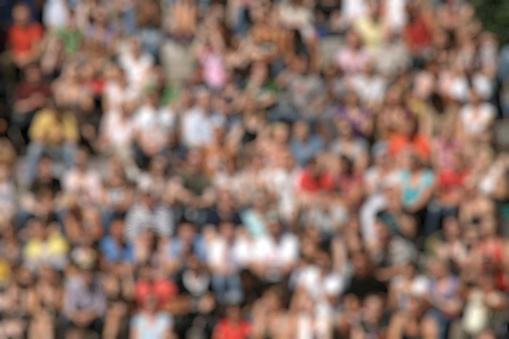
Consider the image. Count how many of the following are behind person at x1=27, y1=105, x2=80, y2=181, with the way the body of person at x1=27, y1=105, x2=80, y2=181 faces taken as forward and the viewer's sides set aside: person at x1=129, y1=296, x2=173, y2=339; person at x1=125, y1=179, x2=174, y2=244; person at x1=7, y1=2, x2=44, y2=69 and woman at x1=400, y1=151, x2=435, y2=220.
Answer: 1

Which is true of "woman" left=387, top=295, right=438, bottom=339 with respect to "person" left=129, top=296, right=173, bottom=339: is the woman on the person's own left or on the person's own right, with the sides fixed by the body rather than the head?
on the person's own left

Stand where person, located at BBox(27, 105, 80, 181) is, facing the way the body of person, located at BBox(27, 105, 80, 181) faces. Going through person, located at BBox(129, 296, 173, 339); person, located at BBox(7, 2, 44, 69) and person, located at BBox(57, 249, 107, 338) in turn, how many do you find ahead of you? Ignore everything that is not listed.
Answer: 2

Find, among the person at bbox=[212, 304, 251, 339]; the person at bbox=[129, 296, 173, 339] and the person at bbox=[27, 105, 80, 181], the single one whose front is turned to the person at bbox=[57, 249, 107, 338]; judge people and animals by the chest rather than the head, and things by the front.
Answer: the person at bbox=[27, 105, 80, 181]

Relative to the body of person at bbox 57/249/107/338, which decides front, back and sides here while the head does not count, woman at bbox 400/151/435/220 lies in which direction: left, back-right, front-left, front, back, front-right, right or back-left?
left

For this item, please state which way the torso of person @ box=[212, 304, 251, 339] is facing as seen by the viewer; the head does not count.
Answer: toward the camera

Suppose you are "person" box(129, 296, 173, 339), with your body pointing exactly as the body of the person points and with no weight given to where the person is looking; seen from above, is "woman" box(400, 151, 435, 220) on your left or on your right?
on your left

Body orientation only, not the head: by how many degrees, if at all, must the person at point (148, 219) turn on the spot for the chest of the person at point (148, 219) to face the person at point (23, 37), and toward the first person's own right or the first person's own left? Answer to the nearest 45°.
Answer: approximately 180°

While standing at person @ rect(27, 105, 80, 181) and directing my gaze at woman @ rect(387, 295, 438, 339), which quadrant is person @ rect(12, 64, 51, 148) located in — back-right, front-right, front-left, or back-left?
back-left

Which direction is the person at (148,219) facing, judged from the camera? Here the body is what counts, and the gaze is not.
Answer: toward the camera

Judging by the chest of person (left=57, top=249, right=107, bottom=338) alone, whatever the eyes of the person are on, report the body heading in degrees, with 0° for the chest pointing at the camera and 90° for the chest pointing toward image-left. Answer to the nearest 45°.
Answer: approximately 0°

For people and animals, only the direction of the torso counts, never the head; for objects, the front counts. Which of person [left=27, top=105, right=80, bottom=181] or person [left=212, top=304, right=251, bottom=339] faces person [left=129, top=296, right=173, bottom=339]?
person [left=27, top=105, right=80, bottom=181]

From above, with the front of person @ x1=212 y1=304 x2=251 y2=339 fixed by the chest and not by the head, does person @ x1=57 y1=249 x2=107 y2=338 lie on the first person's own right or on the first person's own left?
on the first person's own right

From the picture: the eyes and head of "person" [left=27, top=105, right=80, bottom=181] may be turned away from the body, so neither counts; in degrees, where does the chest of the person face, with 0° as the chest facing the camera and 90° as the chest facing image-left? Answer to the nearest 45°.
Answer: approximately 0°
